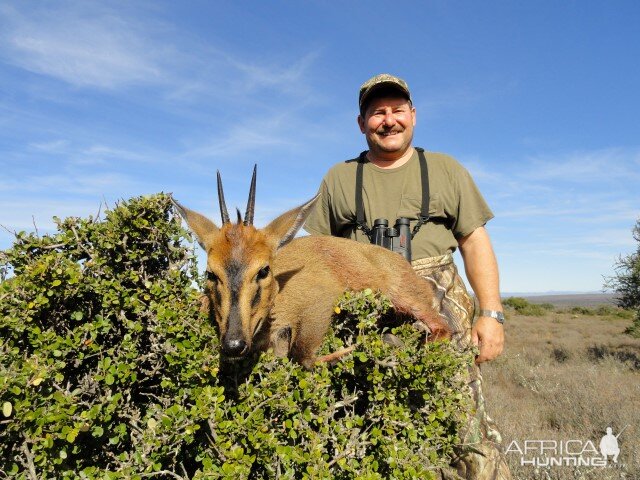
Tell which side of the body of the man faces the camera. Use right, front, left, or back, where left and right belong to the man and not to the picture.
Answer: front

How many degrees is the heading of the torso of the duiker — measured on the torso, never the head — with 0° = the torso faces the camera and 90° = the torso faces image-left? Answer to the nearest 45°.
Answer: approximately 45°

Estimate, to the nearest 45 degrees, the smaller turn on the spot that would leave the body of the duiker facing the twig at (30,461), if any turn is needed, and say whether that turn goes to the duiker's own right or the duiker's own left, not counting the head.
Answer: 0° — it already faces it

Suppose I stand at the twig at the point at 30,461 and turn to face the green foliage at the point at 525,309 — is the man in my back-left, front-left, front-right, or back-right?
front-right

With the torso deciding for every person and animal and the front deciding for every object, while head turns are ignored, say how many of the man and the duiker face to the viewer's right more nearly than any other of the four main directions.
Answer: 0

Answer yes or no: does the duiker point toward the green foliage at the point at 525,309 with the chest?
no

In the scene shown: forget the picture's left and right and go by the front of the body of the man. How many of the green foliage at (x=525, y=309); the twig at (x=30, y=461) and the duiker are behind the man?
1

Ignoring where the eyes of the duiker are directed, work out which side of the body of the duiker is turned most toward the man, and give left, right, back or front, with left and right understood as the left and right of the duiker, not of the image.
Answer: back

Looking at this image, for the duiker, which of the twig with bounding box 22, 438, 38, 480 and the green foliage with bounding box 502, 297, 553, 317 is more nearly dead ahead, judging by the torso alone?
the twig

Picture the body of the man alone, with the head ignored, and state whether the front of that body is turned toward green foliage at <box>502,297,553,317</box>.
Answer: no

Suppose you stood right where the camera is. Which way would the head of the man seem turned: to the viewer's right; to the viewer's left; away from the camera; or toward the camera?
toward the camera

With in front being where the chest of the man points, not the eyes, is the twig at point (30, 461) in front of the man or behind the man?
in front
